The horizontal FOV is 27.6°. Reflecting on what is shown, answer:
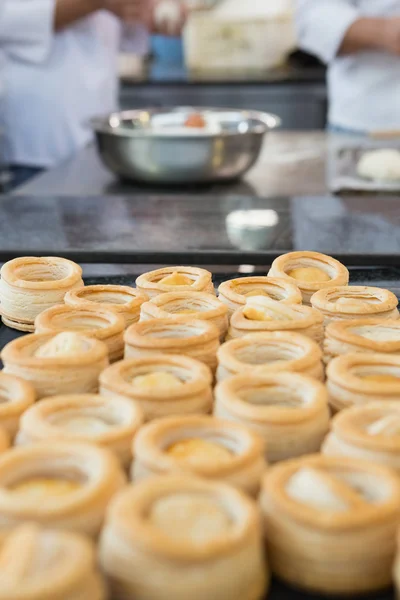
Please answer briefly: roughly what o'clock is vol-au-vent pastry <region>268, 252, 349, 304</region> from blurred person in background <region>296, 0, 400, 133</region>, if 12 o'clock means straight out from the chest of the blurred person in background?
The vol-au-vent pastry is roughly at 12 o'clock from the blurred person in background.

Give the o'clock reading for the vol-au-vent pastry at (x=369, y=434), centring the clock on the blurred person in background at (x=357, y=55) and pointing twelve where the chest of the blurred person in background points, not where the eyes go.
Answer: The vol-au-vent pastry is roughly at 12 o'clock from the blurred person in background.

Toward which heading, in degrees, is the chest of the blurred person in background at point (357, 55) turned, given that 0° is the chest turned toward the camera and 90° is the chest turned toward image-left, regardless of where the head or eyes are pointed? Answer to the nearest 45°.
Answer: approximately 0°

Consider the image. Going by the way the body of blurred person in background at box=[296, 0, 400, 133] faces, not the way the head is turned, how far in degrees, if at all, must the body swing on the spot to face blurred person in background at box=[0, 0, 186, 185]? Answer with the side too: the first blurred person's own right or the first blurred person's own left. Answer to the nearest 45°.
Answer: approximately 90° to the first blurred person's own right

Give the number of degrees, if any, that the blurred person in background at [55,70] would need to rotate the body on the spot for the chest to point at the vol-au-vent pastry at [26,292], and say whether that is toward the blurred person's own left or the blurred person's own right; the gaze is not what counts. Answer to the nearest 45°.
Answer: approximately 45° to the blurred person's own right

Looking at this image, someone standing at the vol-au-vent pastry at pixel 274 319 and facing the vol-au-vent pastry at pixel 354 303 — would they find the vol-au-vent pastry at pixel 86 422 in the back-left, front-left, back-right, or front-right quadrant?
back-right

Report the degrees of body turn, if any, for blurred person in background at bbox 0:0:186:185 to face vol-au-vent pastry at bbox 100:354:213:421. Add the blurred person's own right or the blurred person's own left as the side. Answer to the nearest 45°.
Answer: approximately 45° to the blurred person's own right

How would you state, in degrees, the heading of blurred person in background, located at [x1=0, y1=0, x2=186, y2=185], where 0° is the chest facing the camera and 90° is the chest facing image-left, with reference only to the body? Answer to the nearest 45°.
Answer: approximately 315°
